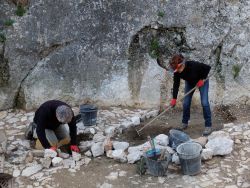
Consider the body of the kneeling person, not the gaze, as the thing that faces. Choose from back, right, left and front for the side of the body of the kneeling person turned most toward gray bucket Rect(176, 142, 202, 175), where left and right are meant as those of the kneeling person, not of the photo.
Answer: front

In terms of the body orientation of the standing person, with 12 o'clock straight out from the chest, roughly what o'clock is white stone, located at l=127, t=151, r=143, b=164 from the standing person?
The white stone is roughly at 12 o'clock from the standing person.

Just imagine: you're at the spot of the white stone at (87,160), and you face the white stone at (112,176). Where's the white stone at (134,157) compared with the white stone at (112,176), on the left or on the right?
left

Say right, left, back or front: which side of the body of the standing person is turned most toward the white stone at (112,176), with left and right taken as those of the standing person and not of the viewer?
front

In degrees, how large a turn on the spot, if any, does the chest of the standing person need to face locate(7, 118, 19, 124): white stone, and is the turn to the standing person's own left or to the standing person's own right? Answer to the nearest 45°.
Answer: approximately 45° to the standing person's own right

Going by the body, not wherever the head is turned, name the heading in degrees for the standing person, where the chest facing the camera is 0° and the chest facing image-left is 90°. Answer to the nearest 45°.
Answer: approximately 45°

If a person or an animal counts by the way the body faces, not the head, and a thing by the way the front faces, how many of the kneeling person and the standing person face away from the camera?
0

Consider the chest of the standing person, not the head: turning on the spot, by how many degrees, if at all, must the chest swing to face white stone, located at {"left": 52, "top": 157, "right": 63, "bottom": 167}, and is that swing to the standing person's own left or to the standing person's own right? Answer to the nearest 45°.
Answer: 0° — they already face it

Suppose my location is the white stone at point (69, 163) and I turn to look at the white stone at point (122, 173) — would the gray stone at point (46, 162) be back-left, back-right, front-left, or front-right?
back-right

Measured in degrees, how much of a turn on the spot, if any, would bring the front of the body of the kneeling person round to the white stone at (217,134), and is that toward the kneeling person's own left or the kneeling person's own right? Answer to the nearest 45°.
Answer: approximately 45° to the kneeling person's own left

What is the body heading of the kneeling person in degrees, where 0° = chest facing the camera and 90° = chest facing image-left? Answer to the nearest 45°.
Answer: approximately 315°
